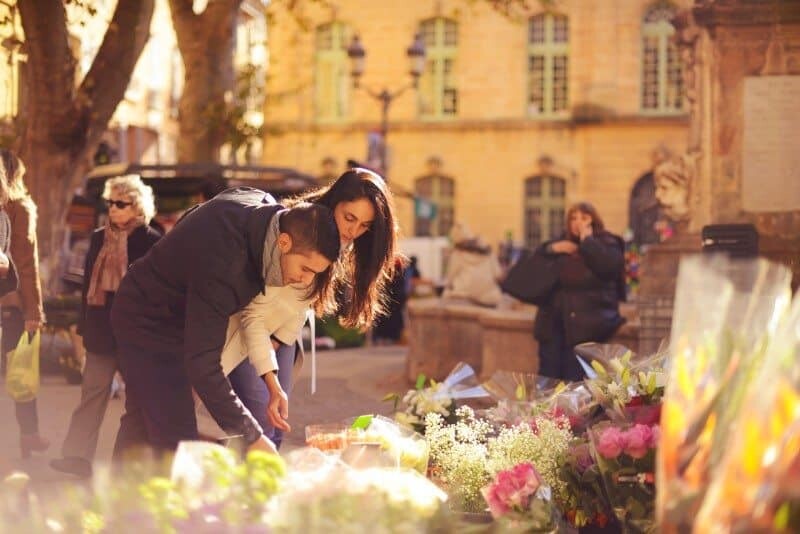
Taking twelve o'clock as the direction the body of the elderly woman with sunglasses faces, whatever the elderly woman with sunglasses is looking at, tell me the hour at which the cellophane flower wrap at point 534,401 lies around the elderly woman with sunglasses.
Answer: The cellophane flower wrap is roughly at 9 o'clock from the elderly woman with sunglasses.

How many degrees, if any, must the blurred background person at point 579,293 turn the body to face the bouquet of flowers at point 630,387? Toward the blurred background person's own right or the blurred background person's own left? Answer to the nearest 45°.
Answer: approximately 45° to the blurred background person's own left

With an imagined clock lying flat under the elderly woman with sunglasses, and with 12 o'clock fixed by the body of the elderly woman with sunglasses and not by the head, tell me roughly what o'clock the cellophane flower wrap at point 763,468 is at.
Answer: The cellophane flower wrap is roughly at 10 o'clock from the elderly woman with sunglasses.

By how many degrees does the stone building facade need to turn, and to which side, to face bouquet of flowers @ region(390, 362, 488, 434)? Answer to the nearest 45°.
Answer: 0° — it already faces it

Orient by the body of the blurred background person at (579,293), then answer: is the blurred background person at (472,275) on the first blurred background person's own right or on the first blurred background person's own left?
on the first blurred background person's own right

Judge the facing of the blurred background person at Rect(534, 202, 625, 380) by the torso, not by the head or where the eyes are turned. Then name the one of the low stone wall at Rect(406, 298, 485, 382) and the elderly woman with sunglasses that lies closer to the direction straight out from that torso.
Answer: the elderly woman with sunglasses

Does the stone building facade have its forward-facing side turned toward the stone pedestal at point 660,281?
yes

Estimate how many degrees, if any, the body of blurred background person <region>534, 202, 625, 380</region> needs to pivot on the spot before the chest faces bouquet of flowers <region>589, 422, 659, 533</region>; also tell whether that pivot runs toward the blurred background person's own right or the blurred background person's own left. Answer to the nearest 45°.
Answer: approximately 45° to the blurred background person's own left

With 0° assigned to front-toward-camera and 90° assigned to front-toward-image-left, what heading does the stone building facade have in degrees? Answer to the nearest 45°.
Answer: approximately 0°

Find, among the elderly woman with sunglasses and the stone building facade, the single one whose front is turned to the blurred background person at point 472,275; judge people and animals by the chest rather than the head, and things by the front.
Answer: the stone building facade
